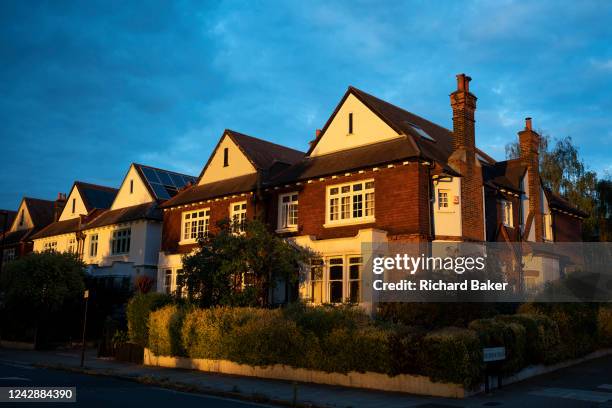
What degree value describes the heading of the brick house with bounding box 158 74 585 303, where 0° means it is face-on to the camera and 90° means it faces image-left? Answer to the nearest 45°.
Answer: approximately 45°

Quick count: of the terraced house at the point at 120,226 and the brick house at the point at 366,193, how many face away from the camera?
0

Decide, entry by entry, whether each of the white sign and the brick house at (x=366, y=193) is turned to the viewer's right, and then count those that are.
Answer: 0

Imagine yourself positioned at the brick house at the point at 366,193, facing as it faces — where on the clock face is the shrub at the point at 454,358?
The shrub is roughly at 10 o'clock from the brick house.

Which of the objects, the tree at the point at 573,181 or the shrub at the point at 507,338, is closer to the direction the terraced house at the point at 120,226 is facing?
the shrub

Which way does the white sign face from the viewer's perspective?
toward the camera

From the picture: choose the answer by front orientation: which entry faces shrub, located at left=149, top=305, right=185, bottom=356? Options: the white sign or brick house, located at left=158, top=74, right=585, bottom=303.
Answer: the brick house

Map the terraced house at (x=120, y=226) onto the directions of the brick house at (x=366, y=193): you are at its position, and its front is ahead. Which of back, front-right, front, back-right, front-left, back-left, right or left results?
right

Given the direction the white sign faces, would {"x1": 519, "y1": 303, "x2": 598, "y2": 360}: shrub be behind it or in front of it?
behind

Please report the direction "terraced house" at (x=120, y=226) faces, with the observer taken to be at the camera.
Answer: facing the viewer and to the left of the viewer

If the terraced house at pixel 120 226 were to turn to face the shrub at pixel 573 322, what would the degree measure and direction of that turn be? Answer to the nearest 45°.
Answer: approximately 90° to its left

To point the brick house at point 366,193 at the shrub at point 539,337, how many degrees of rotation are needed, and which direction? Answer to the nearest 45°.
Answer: approximately 90° to its left

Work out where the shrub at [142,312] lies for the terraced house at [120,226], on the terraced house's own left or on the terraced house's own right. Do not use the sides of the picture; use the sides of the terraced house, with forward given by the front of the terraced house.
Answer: on the terraced house's own left
